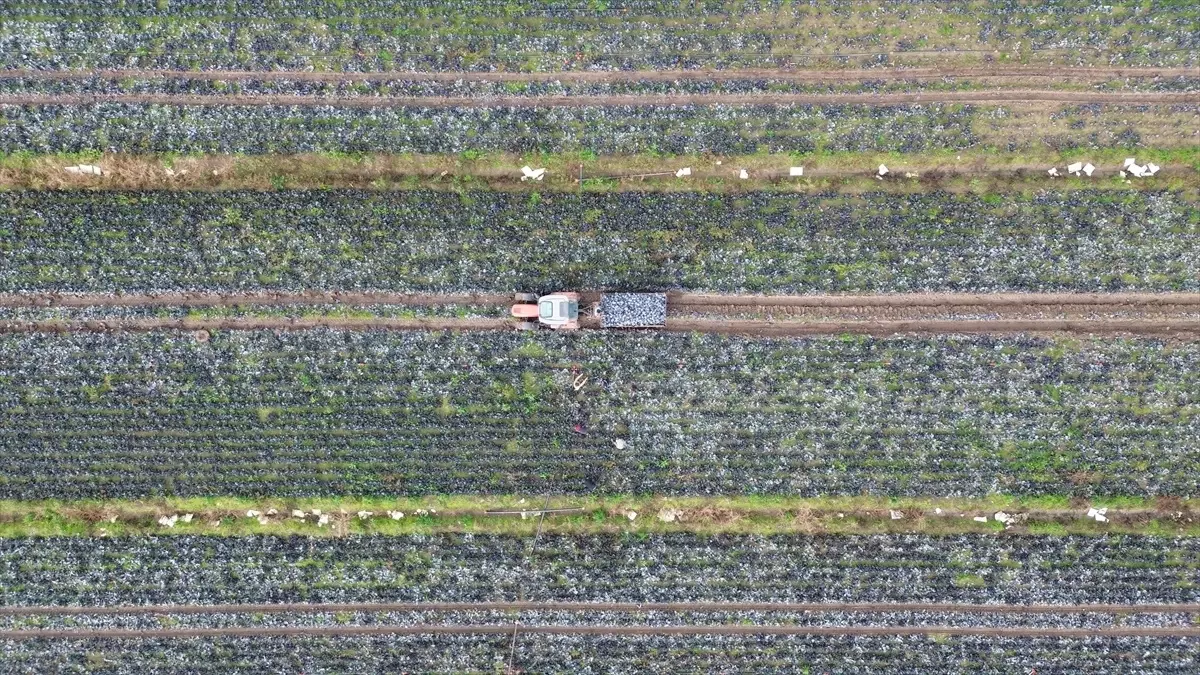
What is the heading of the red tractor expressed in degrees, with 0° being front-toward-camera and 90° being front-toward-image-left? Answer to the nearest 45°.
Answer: approximately 90°
